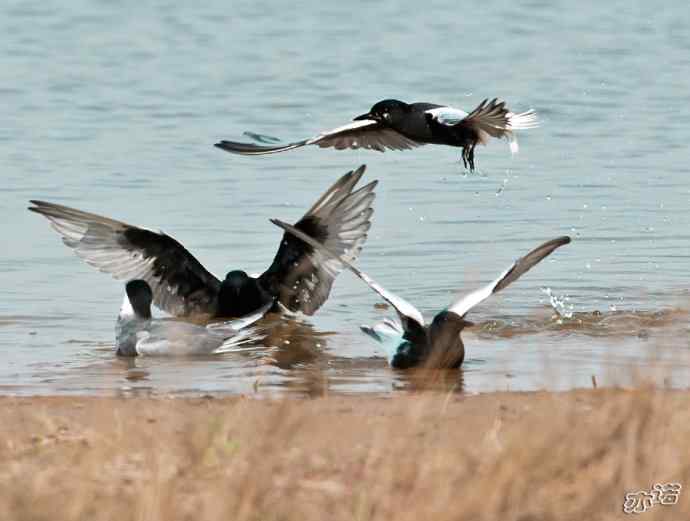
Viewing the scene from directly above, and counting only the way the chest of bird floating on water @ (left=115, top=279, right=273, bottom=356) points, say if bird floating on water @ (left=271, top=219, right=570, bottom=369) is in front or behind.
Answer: behind

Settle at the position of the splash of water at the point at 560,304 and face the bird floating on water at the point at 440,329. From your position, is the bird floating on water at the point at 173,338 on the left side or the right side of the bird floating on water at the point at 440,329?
right

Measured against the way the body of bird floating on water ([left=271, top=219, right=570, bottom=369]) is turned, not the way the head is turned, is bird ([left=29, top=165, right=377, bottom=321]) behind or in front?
behind

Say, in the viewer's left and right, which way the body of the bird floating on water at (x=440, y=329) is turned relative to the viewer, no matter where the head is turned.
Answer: facing the viewer and to the right of the viewer

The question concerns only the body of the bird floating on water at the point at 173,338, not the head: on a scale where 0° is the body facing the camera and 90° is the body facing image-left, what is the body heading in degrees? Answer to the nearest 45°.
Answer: approximately 90°

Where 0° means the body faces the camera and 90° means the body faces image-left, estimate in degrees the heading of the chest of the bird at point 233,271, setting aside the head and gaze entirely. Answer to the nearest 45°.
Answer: approximately 0°
